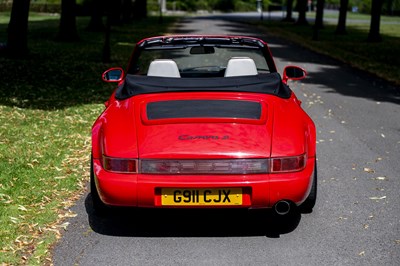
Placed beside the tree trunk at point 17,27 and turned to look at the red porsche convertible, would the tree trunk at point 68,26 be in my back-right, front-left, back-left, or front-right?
back-left

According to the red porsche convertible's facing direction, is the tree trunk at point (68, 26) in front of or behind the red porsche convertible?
in front

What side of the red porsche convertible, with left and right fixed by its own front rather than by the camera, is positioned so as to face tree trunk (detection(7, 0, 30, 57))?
front

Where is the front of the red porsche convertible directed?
away from the camera
